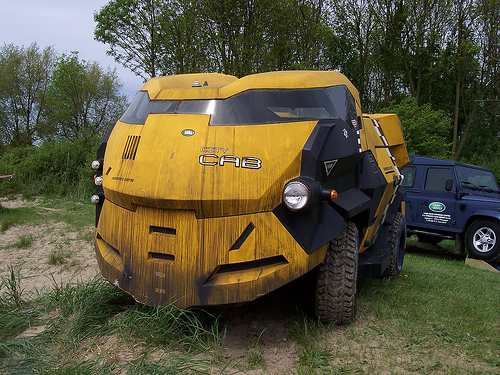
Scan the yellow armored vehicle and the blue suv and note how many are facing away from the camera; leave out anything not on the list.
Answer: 0

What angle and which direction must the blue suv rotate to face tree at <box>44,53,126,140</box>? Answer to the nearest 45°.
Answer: approximately 180°

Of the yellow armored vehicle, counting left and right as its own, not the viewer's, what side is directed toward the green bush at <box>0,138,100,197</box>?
right

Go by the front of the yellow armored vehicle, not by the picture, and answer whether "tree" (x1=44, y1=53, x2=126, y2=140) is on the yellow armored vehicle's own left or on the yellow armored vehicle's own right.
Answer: on the yellow armored vehicle's own right

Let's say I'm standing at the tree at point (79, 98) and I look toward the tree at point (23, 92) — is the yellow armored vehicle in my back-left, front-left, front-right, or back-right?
back-left

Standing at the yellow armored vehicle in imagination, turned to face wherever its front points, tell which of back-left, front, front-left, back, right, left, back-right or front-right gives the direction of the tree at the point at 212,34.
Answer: back-right

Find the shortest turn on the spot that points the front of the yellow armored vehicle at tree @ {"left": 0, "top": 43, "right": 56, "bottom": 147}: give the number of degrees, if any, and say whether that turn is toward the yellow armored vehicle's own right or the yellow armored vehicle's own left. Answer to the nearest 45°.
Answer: approximately 90° to the yellow armored vehicle's own right

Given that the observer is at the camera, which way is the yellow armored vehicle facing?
facing the viewer and to the left of the viewer

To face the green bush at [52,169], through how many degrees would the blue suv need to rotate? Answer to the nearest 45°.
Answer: approximately 135° to its right
